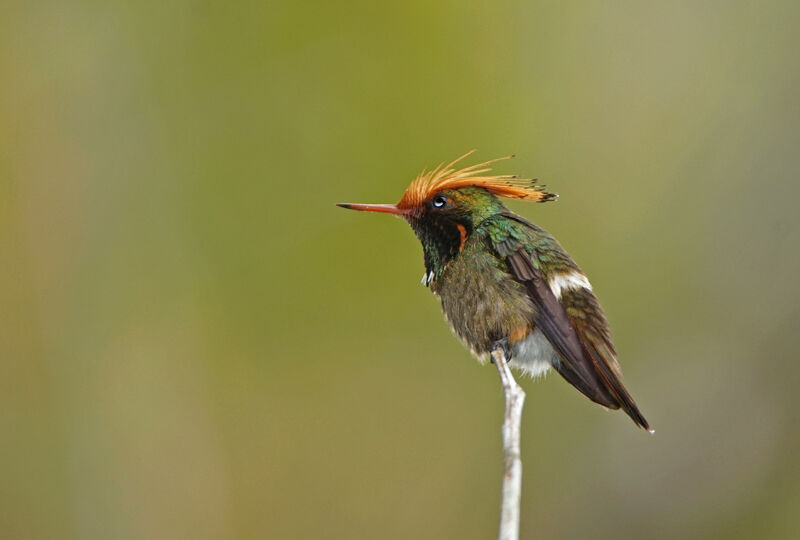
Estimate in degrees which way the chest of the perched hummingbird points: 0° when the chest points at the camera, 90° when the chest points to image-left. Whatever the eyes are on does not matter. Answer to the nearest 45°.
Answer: approximately 90°
